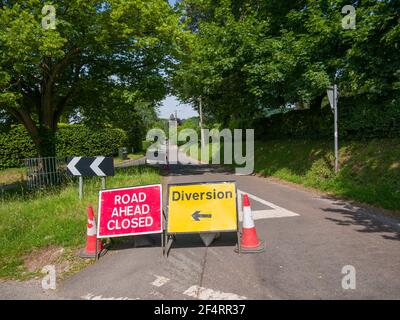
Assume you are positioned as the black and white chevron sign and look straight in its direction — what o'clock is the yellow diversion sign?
The yellow diversion sign is roughly at 11 o'clock from the black and white chevron sign.

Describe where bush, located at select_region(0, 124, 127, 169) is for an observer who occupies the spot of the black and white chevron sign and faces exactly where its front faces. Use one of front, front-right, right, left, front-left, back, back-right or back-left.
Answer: back

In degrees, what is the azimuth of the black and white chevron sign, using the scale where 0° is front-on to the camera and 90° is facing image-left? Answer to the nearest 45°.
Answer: approximately 0°

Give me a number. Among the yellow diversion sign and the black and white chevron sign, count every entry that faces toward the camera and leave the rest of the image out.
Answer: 2

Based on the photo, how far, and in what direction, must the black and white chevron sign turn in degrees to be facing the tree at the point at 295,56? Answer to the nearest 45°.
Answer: approximately 90° to its left

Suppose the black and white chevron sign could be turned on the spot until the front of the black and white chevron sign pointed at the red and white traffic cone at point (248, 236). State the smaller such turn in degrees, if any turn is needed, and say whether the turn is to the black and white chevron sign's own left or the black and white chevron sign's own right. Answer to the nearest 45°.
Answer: approximately 45° to the black and white chevron sign's own left

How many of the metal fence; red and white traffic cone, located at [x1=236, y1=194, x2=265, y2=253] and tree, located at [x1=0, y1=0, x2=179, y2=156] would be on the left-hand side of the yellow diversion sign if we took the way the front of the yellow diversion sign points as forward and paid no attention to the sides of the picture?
1

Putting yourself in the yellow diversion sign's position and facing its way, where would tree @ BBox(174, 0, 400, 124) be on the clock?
The tree is roughly at 7 o'clock from the yellow diversion sign.

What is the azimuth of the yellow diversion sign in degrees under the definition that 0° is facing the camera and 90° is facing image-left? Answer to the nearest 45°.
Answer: approximately 0°

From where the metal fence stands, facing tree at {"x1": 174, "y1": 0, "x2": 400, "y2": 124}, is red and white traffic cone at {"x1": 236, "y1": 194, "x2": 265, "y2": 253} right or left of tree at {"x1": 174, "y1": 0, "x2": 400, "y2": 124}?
right
